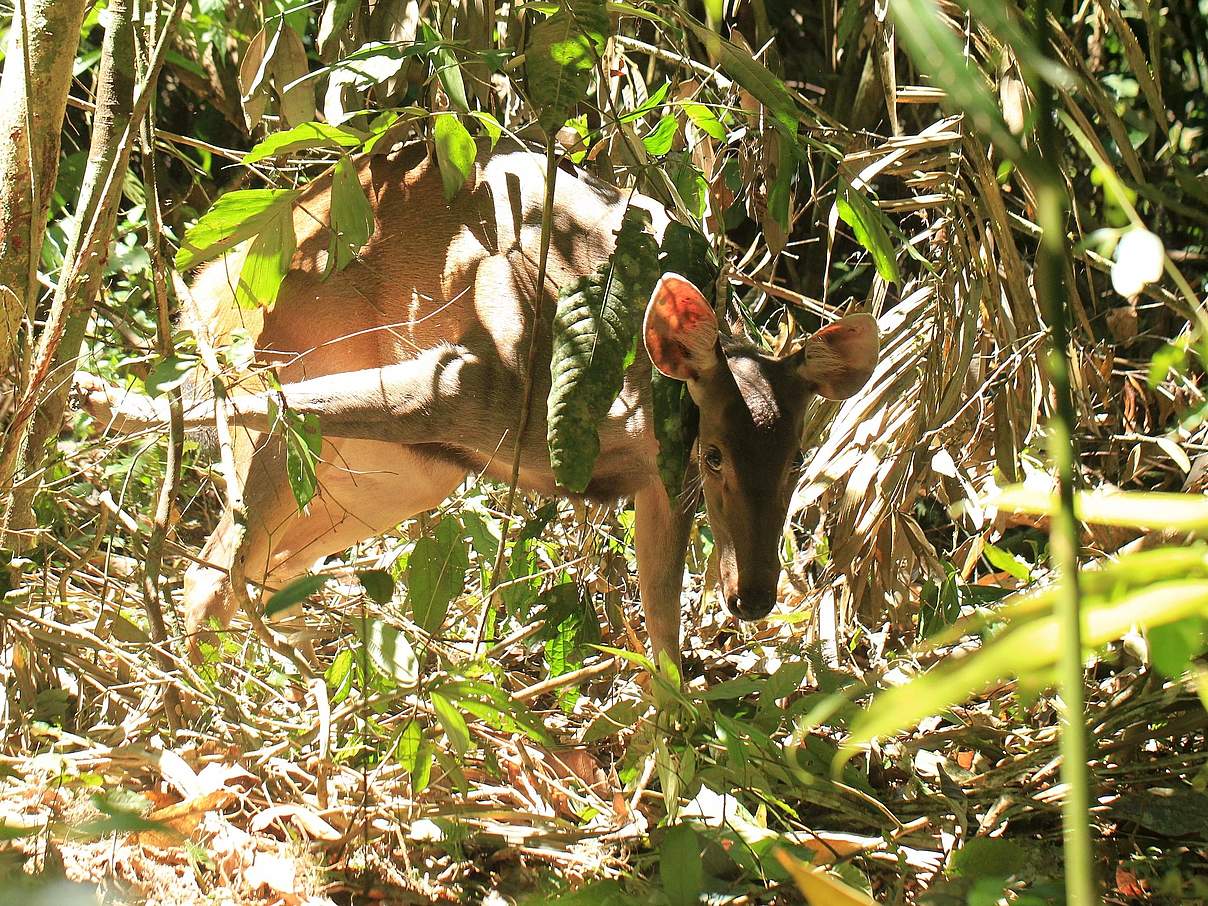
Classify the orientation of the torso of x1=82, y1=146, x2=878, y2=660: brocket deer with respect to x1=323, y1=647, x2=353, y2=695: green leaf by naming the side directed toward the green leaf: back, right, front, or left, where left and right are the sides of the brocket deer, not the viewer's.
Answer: right

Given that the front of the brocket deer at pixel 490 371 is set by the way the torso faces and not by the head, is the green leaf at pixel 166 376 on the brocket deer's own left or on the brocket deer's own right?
on the brocket deer's own right

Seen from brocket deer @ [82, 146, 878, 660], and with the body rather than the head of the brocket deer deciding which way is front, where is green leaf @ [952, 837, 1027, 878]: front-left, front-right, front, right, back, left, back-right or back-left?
front-right

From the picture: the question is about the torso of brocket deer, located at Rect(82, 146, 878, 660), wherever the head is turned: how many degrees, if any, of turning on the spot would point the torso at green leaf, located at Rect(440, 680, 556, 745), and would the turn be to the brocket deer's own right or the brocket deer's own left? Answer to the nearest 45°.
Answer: approximately 90° to the brocket deer's own right

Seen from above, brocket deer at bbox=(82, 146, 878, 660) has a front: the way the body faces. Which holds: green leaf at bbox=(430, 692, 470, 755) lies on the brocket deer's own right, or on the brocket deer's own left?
on the brocket deer's own right

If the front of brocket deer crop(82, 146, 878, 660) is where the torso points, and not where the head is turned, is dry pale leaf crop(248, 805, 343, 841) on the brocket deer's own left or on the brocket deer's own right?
on the brocket deer's own right

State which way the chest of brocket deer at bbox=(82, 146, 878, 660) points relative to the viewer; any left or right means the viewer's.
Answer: facing to the right of the viewer

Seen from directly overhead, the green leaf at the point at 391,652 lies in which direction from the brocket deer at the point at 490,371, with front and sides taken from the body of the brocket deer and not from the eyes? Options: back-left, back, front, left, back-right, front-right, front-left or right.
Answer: right
